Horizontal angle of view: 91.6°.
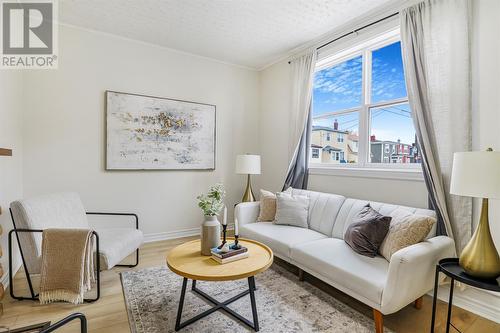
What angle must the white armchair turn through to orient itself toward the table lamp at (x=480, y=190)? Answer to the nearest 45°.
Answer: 0° — it already faces it

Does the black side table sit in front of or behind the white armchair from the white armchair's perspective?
in front

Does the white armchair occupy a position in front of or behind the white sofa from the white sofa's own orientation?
in front

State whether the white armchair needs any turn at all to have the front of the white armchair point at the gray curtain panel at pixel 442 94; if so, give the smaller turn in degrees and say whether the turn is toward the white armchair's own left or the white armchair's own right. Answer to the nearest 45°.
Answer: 0° — it already faces it

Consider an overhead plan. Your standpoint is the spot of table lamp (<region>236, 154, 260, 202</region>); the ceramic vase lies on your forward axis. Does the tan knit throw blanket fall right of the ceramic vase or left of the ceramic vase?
right

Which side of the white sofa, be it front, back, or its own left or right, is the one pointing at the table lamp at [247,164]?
right

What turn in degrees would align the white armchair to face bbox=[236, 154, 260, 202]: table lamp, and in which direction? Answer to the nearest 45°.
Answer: approximately 45° to its left

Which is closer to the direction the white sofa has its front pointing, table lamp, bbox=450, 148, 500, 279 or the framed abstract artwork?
the framed abstract artwork

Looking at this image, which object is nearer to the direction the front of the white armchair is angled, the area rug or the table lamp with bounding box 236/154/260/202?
the area rug

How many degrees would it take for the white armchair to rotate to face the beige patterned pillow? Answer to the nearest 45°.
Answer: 0° — it already faces it

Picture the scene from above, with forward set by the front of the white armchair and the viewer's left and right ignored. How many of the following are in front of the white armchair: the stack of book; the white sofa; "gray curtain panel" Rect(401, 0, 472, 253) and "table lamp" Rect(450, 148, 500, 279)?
4

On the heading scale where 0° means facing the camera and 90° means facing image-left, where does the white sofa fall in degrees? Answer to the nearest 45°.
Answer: approximately 45°

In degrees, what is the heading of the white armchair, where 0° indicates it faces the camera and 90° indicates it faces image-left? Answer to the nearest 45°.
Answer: approximately 315°

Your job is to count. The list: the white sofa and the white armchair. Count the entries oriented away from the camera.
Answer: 0

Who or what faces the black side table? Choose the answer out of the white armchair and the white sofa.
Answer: the white armchair
